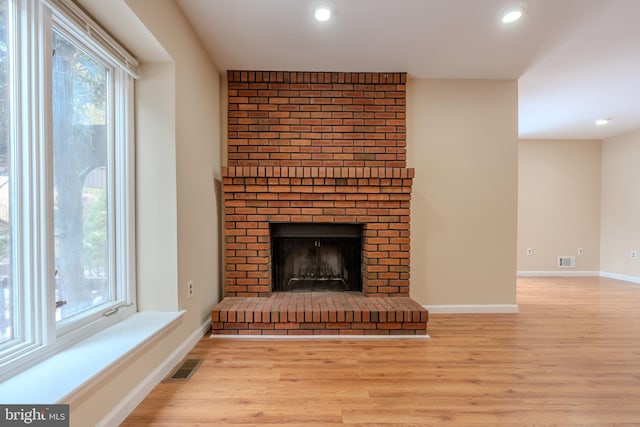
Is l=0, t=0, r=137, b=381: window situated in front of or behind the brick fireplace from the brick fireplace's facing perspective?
in front

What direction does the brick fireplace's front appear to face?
toward the camera
